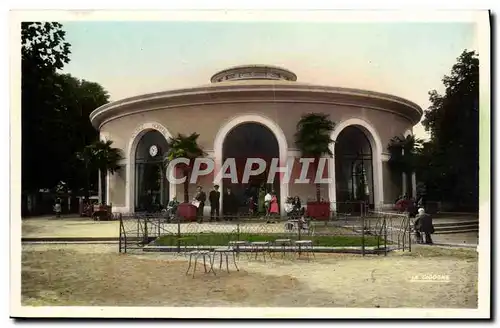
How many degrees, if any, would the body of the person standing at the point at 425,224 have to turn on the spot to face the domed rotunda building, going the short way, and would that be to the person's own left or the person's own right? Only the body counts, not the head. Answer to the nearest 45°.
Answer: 0° — they already face it

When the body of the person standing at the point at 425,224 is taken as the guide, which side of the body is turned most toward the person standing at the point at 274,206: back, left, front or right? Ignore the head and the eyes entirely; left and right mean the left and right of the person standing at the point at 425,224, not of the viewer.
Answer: front

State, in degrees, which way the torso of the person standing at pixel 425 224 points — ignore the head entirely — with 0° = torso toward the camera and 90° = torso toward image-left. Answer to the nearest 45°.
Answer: approximately 90°

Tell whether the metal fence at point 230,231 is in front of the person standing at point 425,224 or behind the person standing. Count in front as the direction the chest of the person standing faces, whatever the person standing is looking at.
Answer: in front
